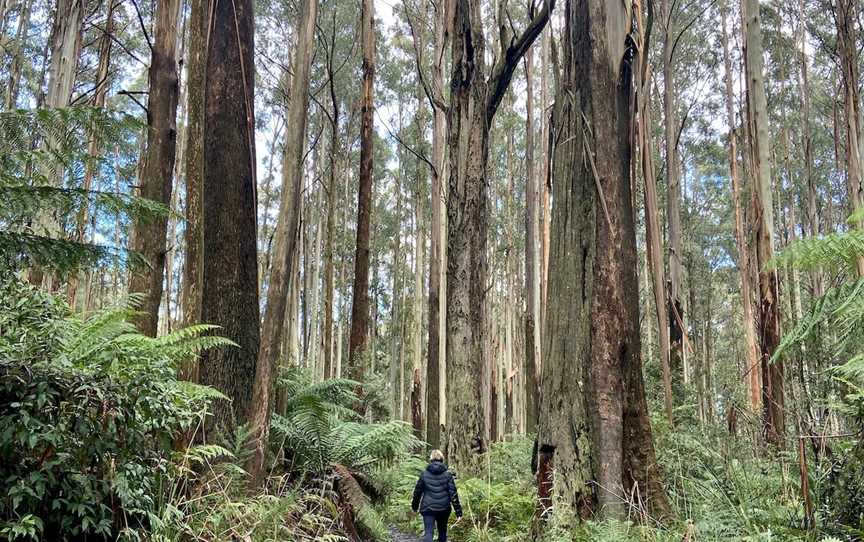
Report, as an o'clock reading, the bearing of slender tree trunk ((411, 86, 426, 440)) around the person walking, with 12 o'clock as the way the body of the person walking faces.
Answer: The slender tree trunk is roughly at 12 o'clock from the person walking.

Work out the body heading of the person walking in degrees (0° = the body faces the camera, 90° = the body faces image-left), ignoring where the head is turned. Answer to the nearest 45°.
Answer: approximately 180°

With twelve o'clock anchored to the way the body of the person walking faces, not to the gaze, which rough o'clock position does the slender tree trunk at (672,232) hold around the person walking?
The slender tree trunk is roughly at 1 o'clock from the person walking.
